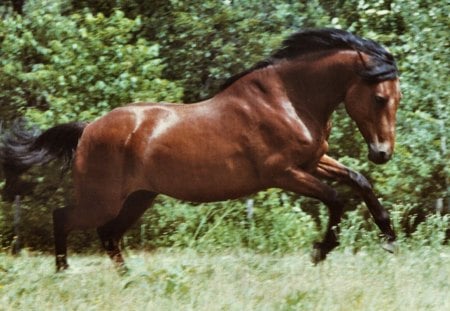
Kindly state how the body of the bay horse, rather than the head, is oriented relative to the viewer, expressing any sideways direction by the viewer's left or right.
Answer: facing to the right of the viewer
